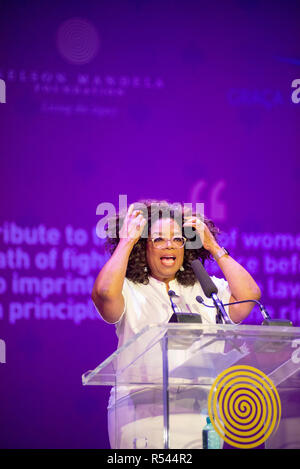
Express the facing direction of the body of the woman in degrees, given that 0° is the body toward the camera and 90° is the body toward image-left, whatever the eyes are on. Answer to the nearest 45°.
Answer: approximately 0°

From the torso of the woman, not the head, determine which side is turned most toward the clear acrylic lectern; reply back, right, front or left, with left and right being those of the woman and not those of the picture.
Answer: front
